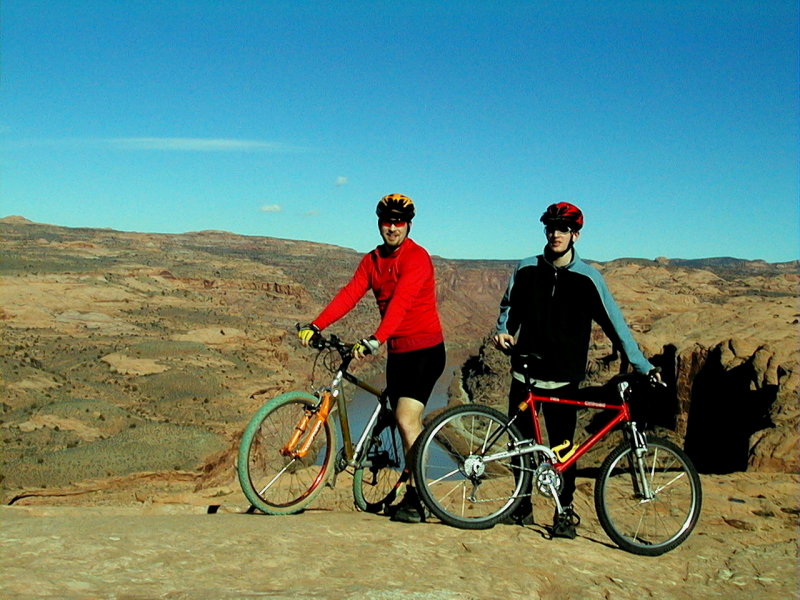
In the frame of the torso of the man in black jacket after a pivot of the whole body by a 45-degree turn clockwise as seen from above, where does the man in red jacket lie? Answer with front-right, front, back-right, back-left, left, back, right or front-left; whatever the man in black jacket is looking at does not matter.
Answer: front-right

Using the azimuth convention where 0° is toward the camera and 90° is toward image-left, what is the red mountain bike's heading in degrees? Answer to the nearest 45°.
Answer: approximately 270°

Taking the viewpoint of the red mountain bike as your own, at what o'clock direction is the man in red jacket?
The man in red jacket is roughly at 6 o'clock from the red mountain bike.

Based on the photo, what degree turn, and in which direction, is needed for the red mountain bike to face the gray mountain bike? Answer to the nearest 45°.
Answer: approximately 180°

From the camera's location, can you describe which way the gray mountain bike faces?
facing the viewer and to the left of the viewer

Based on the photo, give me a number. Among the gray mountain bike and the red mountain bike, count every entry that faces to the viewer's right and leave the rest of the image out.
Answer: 1

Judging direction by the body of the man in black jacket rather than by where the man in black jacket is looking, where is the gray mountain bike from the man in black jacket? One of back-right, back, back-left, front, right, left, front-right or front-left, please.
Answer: right

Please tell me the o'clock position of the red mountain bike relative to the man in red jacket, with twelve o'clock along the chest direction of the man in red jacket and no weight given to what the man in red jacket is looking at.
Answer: The red mountain bike is roughly at 8 o'clock from the man in red jacket.
